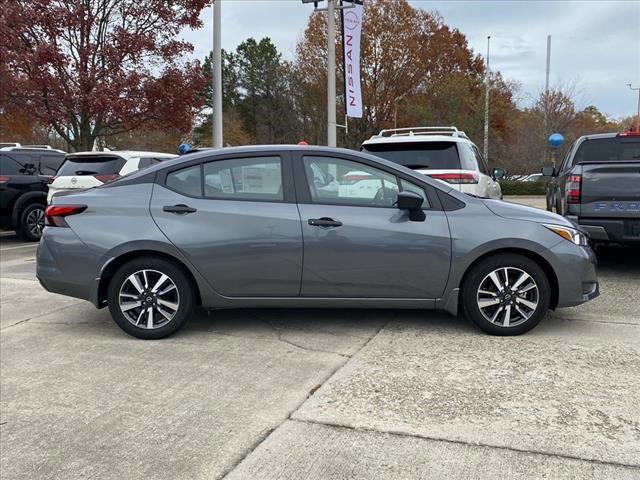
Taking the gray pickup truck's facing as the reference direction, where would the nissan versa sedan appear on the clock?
The nissan versa sedan is roughly at 7 o'clock from the gray pickup truck.

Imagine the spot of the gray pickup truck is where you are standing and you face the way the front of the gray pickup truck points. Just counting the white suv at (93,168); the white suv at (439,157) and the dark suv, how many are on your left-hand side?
3

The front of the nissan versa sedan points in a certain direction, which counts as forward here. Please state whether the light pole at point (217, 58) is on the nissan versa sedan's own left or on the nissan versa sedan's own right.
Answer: on the nissan versa sedan's own left

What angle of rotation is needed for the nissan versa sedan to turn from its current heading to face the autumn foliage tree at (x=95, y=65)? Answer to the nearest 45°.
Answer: approximately 135° to its left

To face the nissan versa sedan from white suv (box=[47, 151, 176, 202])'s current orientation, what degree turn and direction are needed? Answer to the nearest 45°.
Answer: approximately 135° to its right

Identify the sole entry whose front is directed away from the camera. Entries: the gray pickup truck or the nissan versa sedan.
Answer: the gray pickup truck

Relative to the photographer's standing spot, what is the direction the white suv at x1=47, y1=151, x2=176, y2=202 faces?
facing away from the viewer and to the right of the viewer

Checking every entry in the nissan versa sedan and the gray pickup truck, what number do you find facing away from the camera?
1

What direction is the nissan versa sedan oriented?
to the viewer's right

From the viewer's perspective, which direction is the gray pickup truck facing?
away from the camera

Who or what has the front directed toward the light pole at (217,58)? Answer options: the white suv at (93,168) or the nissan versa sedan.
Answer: the white suv

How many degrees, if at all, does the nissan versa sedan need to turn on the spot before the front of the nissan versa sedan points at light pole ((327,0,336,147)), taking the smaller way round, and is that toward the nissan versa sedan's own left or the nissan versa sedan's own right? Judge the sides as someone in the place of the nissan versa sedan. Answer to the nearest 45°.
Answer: approximately 90° to the nissan versa sedan's own left
